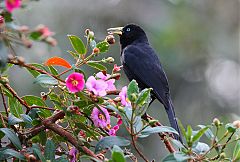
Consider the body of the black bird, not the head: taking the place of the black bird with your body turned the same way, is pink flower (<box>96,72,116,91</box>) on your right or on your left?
on your left

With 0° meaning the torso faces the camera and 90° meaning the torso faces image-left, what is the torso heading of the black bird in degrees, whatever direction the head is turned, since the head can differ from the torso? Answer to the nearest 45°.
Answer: approximately 90°
